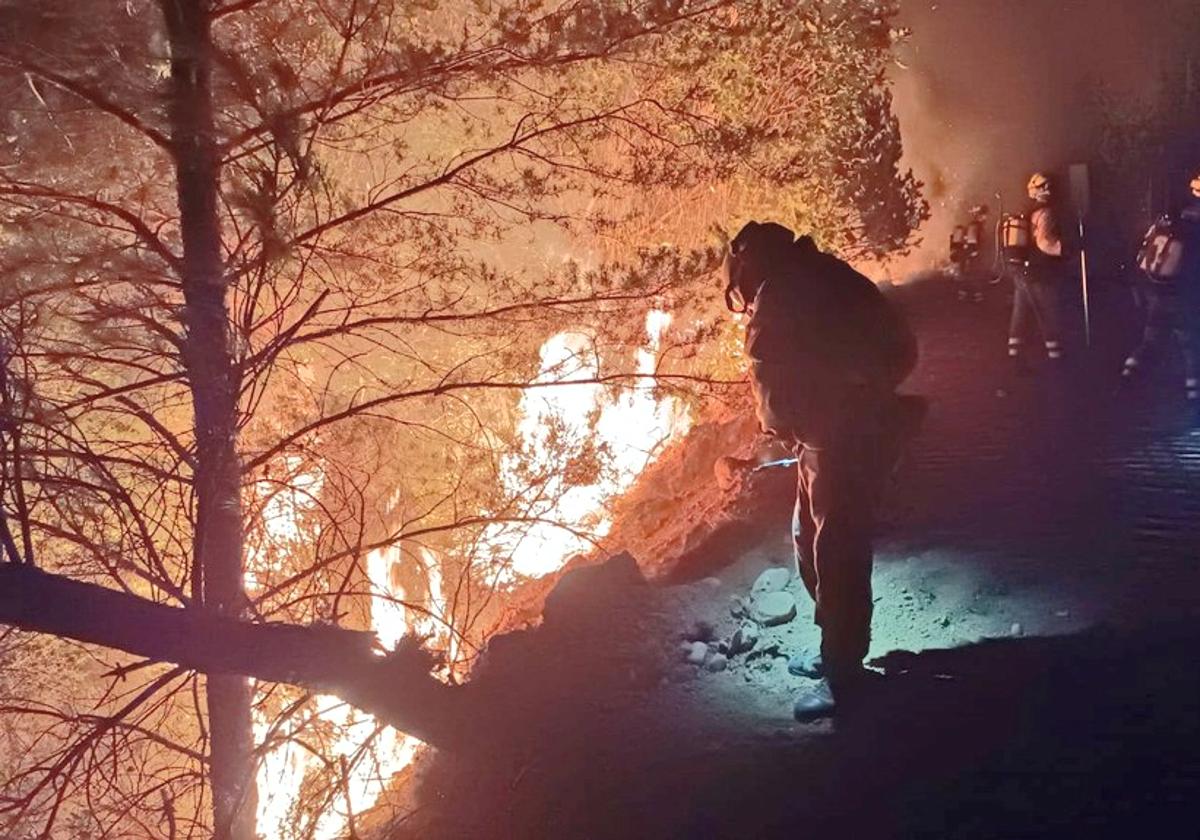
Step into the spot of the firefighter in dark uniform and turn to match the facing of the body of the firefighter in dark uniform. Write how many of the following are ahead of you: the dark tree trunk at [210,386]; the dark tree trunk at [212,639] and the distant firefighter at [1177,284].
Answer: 2

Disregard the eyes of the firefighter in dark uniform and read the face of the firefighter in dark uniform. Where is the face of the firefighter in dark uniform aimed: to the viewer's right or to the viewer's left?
to the viewer's left

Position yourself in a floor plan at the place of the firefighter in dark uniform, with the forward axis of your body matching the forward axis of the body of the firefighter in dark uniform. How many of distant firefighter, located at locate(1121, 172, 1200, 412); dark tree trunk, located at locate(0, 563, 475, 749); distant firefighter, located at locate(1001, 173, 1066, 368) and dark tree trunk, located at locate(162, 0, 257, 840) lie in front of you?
2

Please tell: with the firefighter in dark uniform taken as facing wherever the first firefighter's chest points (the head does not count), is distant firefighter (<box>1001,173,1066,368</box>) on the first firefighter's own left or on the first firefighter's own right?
on the first firefighter's own right

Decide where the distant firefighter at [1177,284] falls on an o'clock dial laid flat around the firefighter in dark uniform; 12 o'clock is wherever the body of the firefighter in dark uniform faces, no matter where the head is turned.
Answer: The distant firefighter is roughly at 5 o'clock from the firefighter in dark uniform.

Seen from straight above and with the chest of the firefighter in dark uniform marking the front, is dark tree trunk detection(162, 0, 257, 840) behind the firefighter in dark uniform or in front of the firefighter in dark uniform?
in front

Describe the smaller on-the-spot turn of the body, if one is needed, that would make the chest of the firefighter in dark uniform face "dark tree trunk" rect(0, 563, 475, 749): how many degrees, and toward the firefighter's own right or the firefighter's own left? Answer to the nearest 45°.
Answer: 0° — they already face it

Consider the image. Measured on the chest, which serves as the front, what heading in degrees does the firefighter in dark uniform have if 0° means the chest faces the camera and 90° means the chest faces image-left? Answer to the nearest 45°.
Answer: approximately 90°
